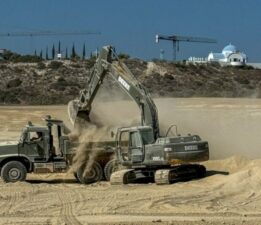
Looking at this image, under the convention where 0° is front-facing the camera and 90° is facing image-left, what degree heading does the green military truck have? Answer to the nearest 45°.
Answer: approximately 90°
